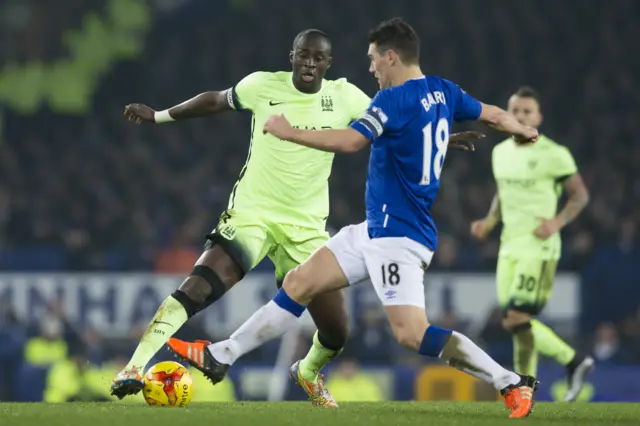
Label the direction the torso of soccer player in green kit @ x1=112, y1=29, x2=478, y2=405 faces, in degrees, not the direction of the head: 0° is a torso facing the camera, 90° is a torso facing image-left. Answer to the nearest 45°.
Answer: approximately 0°

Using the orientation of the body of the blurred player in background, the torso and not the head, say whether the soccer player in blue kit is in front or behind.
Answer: in front

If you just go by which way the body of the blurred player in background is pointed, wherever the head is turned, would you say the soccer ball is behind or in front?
in front

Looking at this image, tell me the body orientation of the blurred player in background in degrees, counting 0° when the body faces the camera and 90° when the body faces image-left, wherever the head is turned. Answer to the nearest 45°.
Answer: approximately 45°

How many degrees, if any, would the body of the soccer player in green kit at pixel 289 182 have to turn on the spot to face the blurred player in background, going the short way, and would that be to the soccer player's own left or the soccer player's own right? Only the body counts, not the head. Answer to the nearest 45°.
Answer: approximately 135° to the soccer player's own left

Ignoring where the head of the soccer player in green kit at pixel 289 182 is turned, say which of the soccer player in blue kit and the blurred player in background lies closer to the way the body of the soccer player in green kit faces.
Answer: the soccer player in blue kit

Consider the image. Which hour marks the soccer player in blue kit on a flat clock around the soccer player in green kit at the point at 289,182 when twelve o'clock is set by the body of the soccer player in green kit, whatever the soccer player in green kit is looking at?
The soccer player in blue kit is roughly at 11 o'clock from the soccer player in green kit.

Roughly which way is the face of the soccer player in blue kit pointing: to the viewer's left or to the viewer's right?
to the viewer's left
